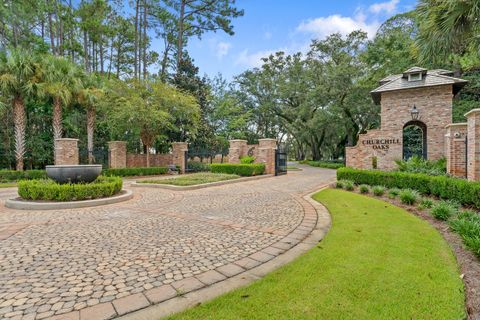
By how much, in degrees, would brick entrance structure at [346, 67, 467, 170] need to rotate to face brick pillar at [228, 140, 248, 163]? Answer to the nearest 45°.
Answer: approximately 90° to its right

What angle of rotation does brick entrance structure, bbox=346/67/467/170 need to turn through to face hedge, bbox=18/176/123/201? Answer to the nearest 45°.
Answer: approximately 45° to its right

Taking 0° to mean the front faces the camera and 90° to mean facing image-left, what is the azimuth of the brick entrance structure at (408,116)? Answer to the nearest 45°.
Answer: approximately 0°

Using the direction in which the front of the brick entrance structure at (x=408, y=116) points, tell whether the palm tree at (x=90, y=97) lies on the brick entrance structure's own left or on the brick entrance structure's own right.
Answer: on the brick entrance structure's own right

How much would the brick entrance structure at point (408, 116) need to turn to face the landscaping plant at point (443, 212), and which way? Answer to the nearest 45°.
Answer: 0° — it already faces it

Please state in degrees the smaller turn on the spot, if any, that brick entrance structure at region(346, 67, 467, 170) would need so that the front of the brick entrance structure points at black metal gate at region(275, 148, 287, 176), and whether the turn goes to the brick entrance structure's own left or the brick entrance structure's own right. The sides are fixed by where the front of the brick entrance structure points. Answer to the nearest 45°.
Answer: approximately 90° to the brick entrance structure's own right

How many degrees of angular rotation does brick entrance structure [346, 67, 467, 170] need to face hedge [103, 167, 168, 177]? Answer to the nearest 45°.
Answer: approximately 90° to its right

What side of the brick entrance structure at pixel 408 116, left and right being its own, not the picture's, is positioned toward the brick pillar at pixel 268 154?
right
